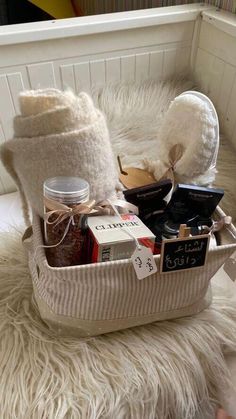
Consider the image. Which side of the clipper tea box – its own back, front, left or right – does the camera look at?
front
